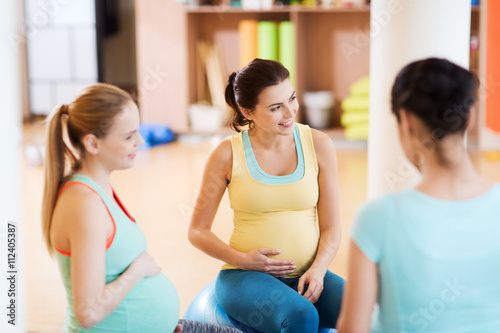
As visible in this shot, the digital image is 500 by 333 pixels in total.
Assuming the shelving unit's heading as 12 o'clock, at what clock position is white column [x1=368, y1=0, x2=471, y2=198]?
The white column is roughly at 12 o'clock from the shelving unit.

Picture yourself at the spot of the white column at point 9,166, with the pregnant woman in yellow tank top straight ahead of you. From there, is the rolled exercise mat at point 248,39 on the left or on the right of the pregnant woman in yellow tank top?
left

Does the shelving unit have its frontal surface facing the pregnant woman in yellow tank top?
yes

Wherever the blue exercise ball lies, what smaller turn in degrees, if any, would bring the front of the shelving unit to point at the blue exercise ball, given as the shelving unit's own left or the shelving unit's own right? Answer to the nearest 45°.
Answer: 0° — it already faces it

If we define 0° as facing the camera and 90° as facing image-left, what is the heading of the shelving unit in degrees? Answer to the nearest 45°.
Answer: approximately 0°
